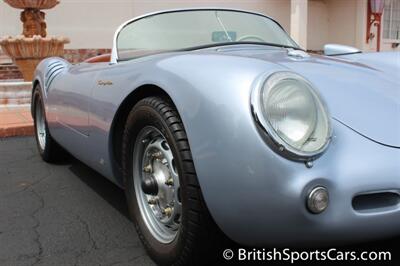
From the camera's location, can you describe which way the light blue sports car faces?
facing the viewer and to the right of the viewer

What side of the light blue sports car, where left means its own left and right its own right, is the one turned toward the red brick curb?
back

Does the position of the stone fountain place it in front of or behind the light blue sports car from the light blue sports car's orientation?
behind

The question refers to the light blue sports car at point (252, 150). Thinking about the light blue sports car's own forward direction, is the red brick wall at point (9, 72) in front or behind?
behind
